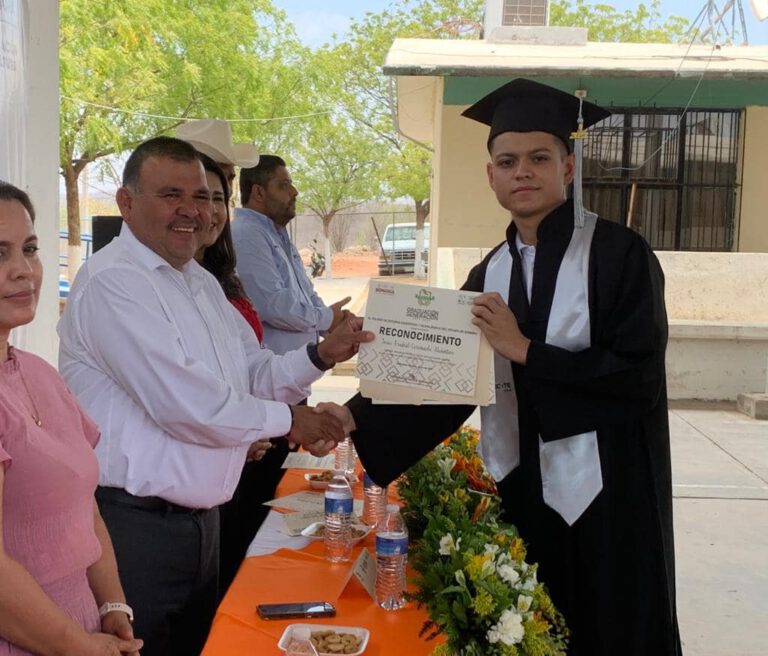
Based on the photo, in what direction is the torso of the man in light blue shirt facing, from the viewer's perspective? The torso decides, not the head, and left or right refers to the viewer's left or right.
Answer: facing to the right of the viewer

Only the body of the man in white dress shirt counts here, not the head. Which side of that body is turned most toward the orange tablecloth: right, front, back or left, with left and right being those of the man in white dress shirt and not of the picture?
front

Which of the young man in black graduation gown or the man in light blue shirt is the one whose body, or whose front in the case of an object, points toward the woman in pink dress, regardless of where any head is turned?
the young man in black graduation gown

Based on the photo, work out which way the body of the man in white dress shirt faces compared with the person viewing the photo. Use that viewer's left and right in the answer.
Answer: facing the viewer and to the right of the viewer

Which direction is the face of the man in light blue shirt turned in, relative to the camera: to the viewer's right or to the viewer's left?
to the viewer's right

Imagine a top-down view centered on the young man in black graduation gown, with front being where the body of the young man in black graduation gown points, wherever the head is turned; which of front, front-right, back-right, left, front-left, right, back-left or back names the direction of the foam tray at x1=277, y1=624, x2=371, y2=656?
front

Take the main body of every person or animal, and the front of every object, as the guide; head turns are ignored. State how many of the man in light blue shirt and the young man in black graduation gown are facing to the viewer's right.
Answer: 1

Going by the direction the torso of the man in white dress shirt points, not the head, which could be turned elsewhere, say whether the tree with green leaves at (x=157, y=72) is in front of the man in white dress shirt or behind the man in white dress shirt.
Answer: behind

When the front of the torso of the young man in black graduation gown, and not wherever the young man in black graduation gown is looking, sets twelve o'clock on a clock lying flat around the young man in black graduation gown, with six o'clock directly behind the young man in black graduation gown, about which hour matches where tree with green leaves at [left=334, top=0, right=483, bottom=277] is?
The tree with green leaves is roughly at 4 o'clock from the young man in black graduation gown.

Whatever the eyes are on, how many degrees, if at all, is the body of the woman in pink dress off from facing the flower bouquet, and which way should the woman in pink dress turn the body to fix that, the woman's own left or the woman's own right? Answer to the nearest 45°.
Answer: approximately 45° to the woman's own left

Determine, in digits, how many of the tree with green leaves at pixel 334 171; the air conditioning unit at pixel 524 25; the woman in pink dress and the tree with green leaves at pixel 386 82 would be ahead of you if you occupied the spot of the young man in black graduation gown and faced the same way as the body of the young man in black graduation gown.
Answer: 1

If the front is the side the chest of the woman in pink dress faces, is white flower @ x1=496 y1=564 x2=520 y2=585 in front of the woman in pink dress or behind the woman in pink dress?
in front

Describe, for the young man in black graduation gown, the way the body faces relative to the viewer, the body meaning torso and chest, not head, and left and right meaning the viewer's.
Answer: facing the viewer and to the left of the viewer

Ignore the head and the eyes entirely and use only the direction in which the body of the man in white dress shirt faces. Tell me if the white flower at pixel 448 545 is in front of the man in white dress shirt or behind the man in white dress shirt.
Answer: in front

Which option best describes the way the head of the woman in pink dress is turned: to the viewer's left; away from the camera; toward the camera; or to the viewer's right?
toward the camera
